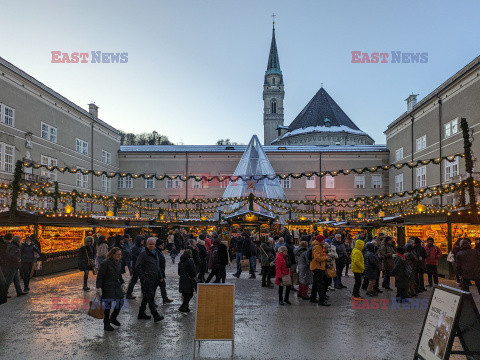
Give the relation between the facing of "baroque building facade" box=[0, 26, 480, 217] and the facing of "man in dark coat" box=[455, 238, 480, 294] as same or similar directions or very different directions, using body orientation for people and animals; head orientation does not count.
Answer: very different directions

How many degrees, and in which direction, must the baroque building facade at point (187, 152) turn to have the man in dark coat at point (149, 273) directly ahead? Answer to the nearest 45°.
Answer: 0° — it already faces them

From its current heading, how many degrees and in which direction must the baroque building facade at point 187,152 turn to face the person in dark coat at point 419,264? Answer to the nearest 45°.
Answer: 0° — it already faces them

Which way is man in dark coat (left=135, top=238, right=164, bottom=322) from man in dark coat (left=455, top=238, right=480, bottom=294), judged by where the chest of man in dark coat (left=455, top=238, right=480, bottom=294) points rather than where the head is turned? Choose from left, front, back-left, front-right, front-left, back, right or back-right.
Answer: back-left

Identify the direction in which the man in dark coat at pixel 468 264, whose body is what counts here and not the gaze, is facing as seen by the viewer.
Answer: away from the camera

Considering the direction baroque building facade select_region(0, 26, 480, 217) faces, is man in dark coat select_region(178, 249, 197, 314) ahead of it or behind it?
ahead

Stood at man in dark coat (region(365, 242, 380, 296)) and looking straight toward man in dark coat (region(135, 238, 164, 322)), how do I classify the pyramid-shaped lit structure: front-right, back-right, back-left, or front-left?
back-right

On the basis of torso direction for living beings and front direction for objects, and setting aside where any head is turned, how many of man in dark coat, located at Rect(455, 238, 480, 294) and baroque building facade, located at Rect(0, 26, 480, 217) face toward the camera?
1

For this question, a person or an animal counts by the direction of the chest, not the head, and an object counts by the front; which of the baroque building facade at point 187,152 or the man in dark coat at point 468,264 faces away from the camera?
the man in dark coat
